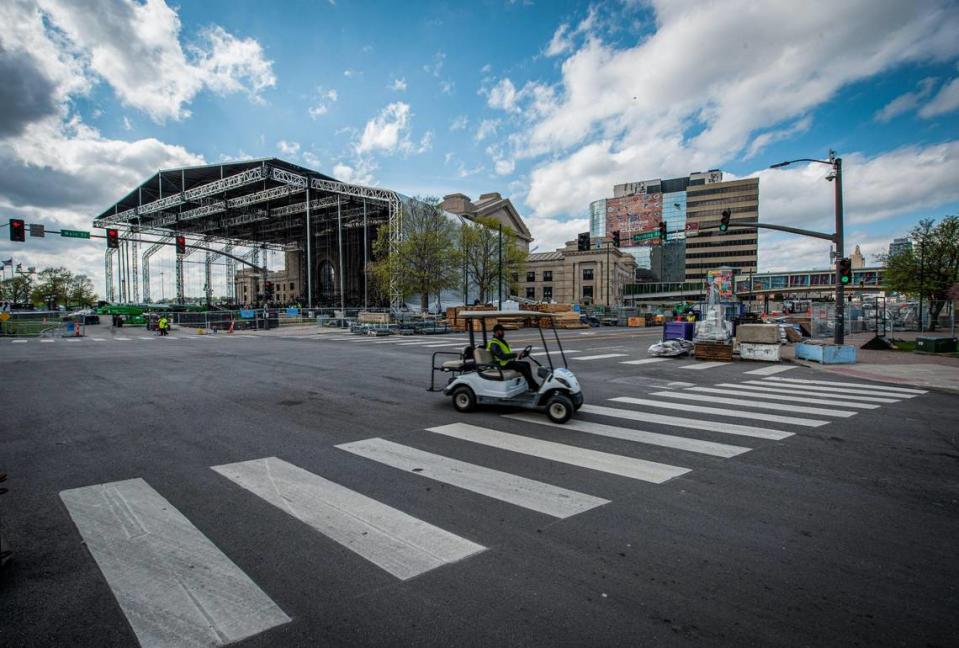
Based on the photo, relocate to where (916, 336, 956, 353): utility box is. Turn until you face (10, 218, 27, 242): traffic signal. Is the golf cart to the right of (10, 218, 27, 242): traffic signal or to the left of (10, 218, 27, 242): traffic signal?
left

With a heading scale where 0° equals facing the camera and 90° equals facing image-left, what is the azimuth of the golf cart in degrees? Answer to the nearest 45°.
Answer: approximately 315°

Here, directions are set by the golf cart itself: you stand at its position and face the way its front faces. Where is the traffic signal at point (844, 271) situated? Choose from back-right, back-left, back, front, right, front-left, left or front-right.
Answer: left

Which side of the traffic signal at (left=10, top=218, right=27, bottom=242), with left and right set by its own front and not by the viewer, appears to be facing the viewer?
front

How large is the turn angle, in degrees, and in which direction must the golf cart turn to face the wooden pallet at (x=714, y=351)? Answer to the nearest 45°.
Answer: approximately 90° to its left

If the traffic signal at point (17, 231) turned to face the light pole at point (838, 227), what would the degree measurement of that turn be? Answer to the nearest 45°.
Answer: approximately 45° to its left

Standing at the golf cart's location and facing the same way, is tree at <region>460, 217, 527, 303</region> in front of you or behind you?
behind

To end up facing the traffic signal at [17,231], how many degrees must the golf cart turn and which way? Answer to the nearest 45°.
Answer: approximately 180°

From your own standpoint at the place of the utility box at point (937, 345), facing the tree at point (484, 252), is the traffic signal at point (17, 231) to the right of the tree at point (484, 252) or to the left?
left

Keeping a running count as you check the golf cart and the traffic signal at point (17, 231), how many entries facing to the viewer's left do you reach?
0

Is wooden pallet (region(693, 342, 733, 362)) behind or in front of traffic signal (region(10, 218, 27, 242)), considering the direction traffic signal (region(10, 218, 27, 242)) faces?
in front

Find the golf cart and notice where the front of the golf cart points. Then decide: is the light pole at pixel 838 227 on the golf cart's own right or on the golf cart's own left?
on the golf cart's own left

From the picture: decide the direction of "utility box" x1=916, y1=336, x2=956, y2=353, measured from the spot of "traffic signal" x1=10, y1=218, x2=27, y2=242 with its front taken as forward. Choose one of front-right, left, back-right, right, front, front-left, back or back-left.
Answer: front-left

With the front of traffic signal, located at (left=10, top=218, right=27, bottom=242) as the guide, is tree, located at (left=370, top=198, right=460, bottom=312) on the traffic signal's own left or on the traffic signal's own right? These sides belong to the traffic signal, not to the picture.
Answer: on the traffic signal's own left
